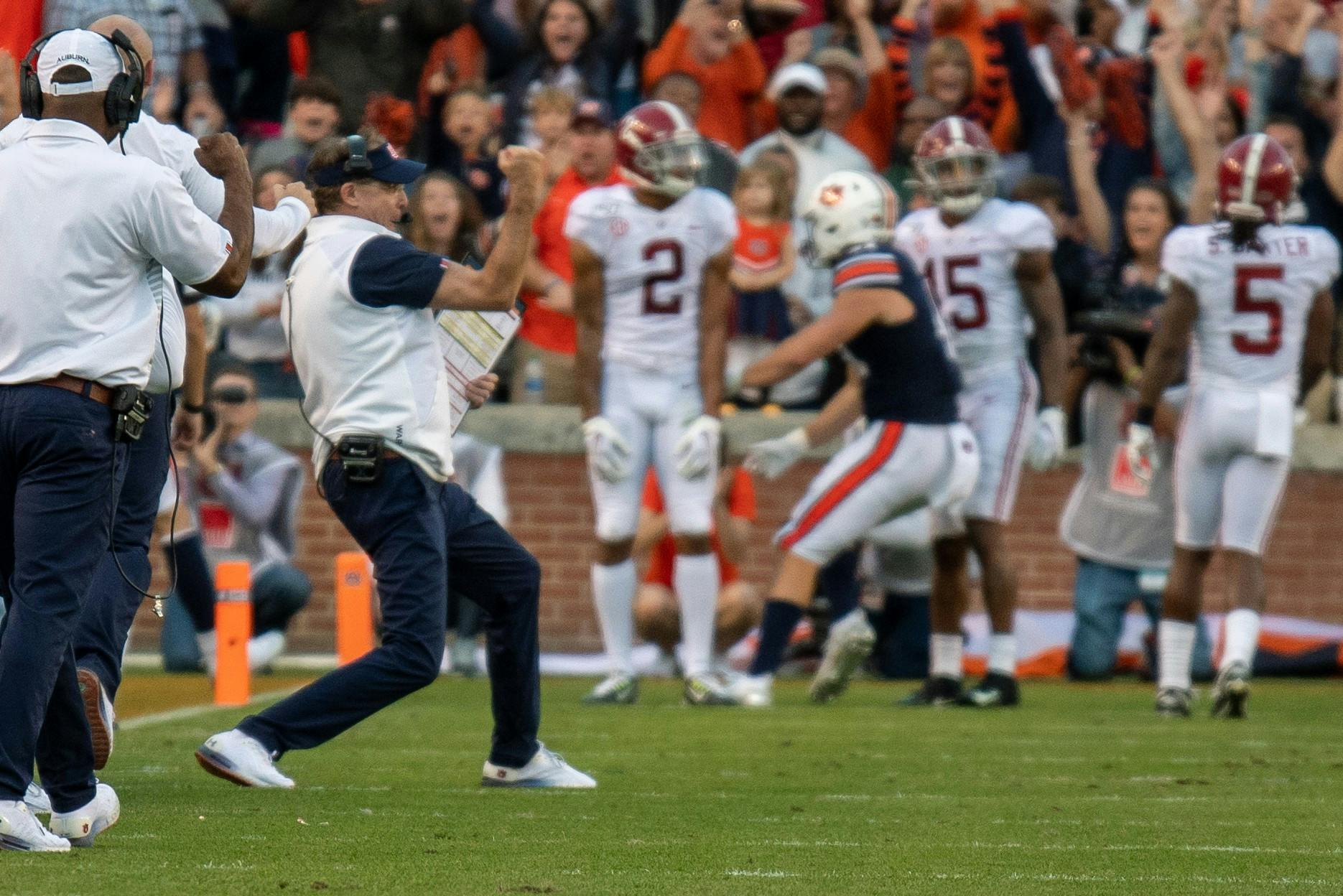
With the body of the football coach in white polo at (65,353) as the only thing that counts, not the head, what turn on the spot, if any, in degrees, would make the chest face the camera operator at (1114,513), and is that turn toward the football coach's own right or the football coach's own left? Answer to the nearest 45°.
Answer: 0° — they already face them

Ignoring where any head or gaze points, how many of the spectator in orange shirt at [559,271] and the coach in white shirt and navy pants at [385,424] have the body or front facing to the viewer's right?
1

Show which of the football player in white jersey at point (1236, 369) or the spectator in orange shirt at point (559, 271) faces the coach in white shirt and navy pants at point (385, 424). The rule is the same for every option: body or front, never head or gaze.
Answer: the spectator in orange shirt

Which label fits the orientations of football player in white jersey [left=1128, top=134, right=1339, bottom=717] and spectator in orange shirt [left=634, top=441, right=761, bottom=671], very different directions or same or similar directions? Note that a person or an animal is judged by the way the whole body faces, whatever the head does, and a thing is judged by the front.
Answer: very different directions

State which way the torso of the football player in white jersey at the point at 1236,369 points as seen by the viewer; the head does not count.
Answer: away from the camera

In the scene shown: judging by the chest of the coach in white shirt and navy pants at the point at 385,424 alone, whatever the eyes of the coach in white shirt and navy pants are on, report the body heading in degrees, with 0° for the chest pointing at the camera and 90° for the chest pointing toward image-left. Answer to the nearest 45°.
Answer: approximately 270°

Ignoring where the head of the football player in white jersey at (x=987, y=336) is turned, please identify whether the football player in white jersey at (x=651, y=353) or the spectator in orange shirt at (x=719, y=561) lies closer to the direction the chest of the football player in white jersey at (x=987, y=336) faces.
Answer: the football player in white jersey

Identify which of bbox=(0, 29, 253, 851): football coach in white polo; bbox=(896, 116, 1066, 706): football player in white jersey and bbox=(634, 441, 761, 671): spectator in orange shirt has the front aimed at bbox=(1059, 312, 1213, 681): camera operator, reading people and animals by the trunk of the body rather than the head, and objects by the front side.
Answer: the football coach in white polo

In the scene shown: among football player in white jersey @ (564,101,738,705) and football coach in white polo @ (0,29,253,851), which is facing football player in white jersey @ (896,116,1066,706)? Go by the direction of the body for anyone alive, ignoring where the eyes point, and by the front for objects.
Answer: the football coach in white polo

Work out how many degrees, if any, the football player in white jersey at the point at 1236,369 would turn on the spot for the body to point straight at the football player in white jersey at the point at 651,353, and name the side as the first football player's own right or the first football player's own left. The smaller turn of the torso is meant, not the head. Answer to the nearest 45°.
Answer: approximately 90° to the first football player's own left
